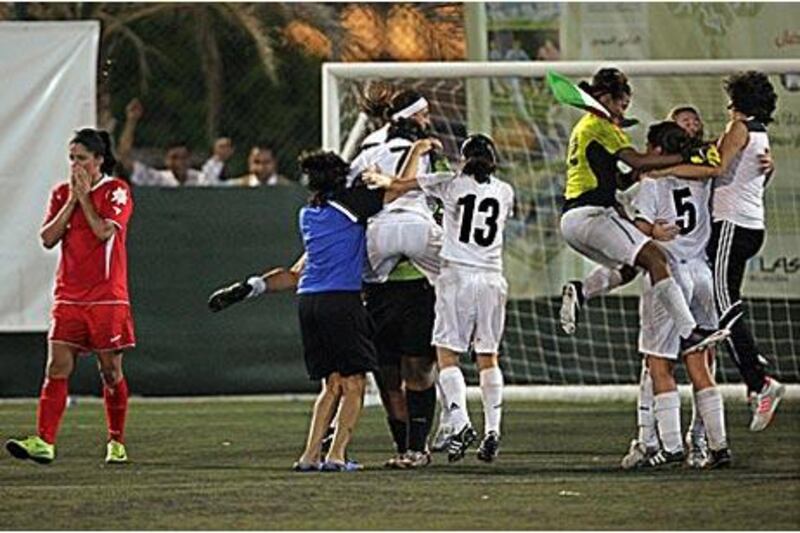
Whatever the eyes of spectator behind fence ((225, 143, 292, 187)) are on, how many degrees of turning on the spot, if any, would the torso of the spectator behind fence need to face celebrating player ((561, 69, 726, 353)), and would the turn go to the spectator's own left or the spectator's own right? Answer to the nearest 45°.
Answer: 0° — they already face them

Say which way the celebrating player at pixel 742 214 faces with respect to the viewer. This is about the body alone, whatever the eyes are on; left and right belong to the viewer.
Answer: facing away from the viewer and to the left of the viewer

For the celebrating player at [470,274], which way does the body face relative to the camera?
away from the camera

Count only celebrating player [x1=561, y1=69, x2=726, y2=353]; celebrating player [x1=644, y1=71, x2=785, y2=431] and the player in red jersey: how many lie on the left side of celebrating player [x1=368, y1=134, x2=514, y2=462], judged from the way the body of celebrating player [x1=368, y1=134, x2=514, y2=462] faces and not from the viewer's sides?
1

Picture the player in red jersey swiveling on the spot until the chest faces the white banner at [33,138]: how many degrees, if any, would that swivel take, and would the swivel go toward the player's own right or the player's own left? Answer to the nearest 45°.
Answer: approximately 135° to the player's own right

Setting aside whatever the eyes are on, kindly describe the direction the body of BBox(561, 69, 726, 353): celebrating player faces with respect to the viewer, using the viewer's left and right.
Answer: facing to the right of the viewer

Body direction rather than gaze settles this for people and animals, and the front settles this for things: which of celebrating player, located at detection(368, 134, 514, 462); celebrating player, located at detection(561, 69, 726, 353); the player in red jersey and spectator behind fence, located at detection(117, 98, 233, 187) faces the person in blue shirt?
the spectator behind fence

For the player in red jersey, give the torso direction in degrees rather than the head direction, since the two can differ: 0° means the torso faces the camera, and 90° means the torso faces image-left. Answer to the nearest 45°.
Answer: approximately 45°

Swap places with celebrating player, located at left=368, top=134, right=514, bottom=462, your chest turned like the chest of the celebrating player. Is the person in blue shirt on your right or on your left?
on your left

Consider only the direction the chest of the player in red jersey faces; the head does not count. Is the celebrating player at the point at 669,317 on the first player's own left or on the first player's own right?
on the first player's own left

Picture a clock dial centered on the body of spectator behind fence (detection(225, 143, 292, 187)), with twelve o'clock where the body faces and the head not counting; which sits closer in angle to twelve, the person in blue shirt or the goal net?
the person in blue shirt
